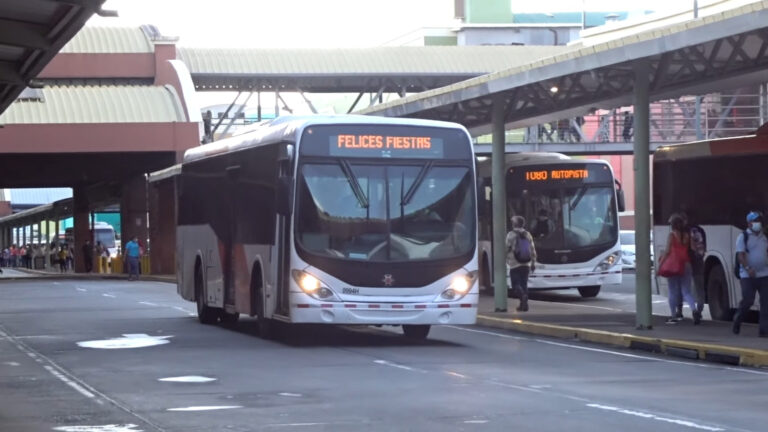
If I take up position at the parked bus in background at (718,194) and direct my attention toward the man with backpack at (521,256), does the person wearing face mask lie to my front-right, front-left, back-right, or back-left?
back-left

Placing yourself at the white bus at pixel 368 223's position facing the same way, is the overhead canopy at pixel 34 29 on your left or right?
on your right

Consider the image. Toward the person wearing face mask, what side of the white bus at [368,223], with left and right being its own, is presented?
front

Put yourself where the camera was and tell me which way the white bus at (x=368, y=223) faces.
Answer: facing the viewer
